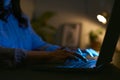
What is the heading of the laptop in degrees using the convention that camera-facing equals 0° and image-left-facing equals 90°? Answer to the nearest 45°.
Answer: approximately 90°
